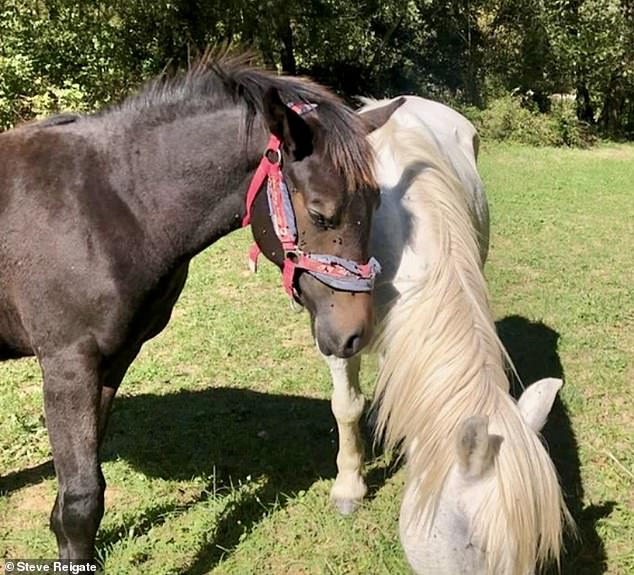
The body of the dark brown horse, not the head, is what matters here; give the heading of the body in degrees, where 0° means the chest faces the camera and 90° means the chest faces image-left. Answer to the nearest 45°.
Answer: approximately 270°

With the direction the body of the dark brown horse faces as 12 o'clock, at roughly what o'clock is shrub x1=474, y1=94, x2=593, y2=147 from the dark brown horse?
The shrub is roughly at 10 o'clock from the dark brown horse.

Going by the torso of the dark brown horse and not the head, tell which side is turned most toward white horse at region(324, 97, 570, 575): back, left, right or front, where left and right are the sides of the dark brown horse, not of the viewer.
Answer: front

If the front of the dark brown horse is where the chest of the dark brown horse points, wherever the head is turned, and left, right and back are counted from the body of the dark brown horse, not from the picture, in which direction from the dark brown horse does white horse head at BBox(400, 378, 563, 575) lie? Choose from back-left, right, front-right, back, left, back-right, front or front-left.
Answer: front-right
